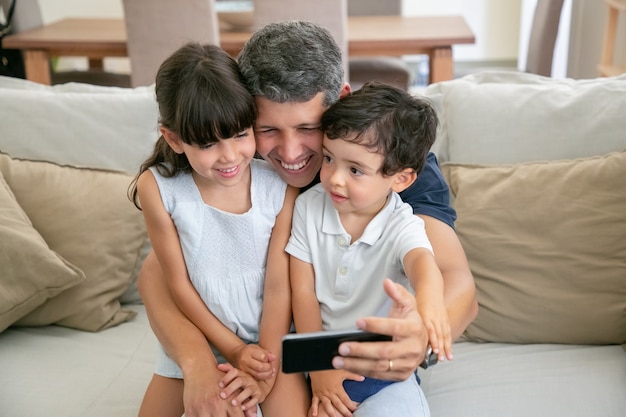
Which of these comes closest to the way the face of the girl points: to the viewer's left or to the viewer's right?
to the viewer's right

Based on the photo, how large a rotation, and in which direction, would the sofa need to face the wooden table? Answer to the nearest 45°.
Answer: approximately 180°

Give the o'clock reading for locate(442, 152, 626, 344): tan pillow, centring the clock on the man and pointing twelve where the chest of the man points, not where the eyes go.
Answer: The tan pillow is roughly at 8 o'clock from the man.

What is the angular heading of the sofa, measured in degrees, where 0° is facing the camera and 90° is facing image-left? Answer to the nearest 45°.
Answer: approximately 0°
